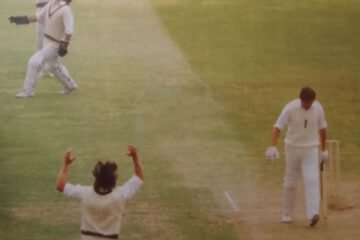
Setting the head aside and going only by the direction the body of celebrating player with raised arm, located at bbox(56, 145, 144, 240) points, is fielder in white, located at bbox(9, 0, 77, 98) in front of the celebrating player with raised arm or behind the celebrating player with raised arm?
in front

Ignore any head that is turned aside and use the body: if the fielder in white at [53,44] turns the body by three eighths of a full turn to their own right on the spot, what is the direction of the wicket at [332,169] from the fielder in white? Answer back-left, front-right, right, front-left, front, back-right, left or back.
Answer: back-right

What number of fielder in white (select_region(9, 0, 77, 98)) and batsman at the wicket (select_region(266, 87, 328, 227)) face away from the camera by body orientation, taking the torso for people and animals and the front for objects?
0

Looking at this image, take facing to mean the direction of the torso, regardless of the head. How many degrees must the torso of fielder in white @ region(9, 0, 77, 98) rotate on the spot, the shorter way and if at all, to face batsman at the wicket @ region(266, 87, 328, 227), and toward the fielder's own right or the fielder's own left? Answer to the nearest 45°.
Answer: approximately 90° to the fielder's own left

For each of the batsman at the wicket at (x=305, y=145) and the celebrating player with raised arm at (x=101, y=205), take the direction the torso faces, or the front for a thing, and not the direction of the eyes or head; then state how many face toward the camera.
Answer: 1

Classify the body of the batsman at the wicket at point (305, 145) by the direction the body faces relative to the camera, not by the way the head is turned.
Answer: toward the camera

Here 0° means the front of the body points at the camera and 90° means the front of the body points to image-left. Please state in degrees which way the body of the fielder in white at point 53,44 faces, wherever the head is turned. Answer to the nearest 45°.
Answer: approximately 45°

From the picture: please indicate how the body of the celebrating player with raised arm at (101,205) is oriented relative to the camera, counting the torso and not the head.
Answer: away from the camera

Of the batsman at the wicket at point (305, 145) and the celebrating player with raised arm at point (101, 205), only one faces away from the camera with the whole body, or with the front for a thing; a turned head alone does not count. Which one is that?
the celebrating player with raised arm

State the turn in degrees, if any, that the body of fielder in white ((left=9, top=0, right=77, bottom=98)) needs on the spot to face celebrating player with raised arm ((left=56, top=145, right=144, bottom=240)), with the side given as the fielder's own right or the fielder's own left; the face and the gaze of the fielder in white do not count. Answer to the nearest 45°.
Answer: approximately 45° to the fielder's own left

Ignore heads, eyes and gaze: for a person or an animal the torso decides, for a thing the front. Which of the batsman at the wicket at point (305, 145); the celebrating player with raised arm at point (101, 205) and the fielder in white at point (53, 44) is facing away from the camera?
the celebrating player with raised arm

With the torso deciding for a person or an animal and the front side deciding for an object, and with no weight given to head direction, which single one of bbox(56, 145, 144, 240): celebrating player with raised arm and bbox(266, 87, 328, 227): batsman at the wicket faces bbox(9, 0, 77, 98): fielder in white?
the celebrating player with raised arm
